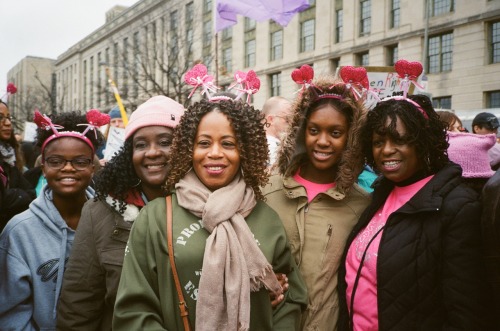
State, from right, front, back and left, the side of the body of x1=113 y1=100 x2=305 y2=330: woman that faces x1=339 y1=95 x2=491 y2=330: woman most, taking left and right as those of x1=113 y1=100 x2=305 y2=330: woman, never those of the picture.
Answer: left

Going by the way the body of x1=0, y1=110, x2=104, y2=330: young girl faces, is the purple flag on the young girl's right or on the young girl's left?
on the young girl's left

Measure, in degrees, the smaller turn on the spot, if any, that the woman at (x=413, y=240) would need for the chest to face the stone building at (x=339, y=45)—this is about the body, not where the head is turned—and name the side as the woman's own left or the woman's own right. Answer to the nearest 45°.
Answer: approximately 135° to the woman's own right

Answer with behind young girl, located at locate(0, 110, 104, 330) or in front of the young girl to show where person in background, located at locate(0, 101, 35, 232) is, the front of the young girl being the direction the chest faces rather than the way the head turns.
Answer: behind

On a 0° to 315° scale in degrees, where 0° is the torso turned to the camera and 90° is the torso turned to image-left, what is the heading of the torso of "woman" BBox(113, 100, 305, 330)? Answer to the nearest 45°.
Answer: approximately 0°

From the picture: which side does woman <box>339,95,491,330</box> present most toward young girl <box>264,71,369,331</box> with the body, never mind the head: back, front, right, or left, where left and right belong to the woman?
right

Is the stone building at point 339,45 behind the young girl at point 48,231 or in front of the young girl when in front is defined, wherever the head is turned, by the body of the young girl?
behind
